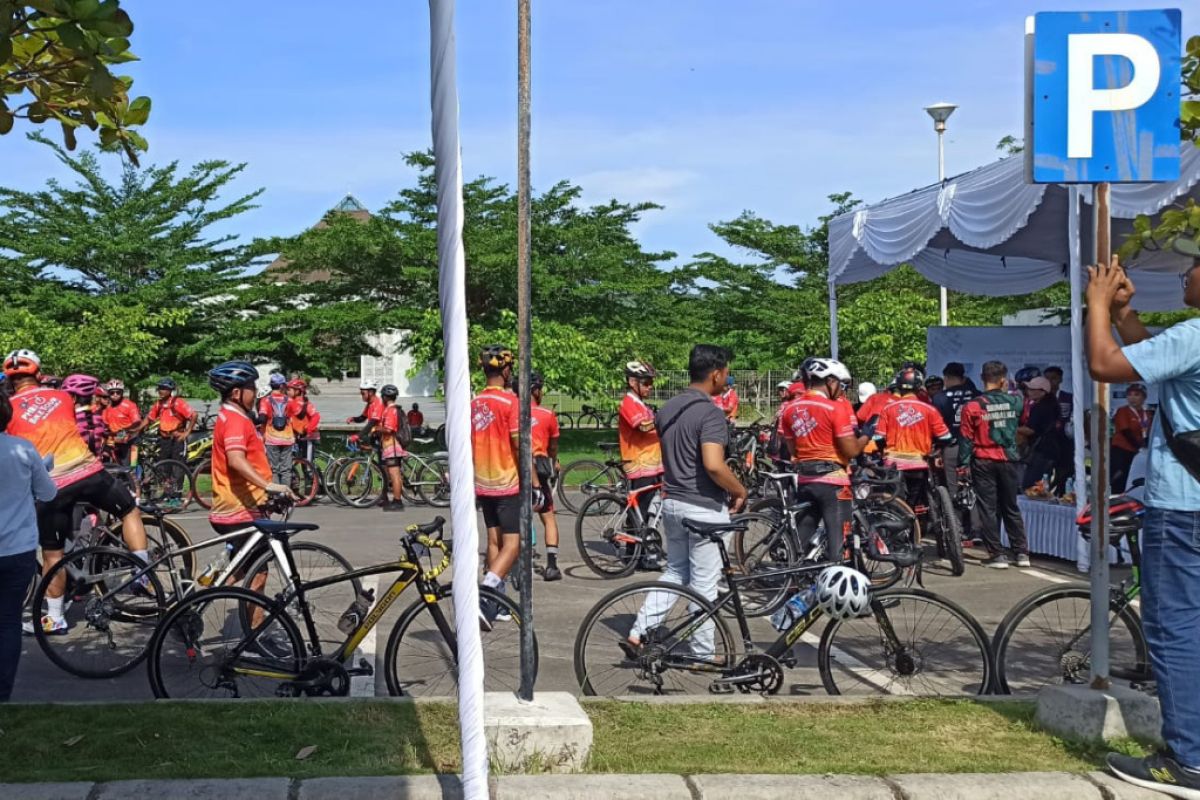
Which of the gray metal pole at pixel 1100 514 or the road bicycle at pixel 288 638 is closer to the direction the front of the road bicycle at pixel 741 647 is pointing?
the gray metal pole

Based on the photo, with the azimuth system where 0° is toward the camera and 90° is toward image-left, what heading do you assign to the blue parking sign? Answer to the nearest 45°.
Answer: approximately 0°

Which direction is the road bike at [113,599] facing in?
to the viewer's right

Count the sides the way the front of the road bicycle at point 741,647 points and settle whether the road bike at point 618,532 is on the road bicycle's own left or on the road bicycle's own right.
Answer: on the road bicycle's own left

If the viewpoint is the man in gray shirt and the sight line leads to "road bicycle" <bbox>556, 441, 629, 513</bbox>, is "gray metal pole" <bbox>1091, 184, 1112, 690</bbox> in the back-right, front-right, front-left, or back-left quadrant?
back-right

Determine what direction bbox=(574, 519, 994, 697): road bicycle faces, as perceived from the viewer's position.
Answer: facing to the right of the viewer

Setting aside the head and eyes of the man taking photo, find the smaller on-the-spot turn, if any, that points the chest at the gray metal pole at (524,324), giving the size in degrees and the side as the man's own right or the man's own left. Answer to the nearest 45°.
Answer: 0° — they already face it

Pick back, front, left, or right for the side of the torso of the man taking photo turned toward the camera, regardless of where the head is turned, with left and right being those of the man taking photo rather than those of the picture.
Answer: left

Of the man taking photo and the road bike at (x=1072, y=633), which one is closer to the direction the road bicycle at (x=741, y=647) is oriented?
the road bike
